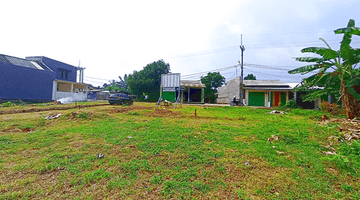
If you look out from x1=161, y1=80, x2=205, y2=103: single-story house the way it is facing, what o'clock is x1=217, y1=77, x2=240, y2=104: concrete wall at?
The concrete wall is roughly at 9 o'clock from the single-story house.

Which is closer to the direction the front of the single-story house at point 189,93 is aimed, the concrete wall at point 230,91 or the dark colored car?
the dark colored car

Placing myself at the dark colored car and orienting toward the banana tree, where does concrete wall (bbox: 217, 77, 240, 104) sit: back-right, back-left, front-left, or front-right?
front-left

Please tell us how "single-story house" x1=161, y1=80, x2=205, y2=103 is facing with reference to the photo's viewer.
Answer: facing the viewer

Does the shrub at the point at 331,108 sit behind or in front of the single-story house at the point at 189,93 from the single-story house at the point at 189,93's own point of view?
in front

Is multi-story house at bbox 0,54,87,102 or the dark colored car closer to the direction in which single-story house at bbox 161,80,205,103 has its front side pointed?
the dark colored car

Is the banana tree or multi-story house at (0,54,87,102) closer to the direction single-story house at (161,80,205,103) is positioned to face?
the banana tree

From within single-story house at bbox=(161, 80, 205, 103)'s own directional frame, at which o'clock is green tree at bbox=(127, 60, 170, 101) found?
The green tree is roughly at 4 o'clock from the single-story house.

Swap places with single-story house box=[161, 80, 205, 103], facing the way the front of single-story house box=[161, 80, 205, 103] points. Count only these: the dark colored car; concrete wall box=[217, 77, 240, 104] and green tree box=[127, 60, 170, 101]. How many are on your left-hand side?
1

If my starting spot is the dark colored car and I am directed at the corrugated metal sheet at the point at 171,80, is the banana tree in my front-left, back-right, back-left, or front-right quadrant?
front-right

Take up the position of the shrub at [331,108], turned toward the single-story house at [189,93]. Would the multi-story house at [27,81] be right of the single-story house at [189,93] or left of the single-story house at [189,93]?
left

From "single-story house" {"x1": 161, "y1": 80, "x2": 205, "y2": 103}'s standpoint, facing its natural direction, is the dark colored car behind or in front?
in front
